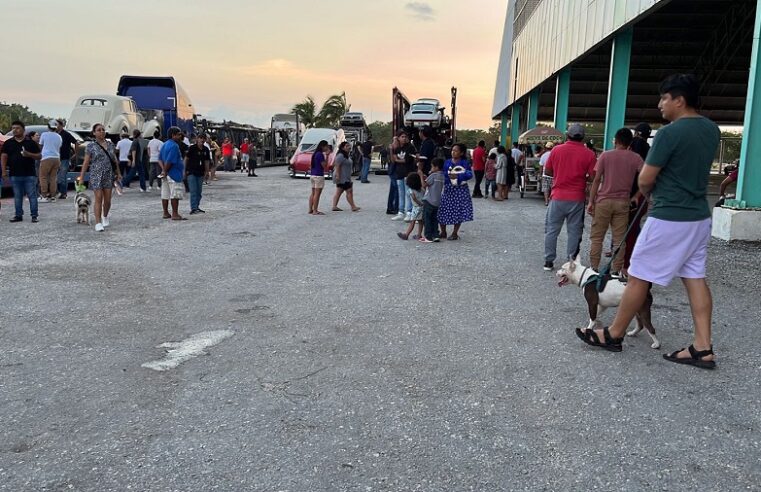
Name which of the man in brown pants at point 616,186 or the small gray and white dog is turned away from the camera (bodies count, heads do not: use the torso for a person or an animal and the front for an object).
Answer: the man in brown pants

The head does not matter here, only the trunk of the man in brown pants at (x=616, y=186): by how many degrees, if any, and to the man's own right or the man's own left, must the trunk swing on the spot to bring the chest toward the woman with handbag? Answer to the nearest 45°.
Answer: approximately 90° to the man's own left

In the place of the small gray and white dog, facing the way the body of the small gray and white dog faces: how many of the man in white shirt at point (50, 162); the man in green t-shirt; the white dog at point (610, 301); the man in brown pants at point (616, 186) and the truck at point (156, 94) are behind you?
2

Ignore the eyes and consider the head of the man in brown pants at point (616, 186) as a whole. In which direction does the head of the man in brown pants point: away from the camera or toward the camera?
away from the camera

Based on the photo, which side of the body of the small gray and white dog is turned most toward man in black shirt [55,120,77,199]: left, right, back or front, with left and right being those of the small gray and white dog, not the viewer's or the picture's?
back

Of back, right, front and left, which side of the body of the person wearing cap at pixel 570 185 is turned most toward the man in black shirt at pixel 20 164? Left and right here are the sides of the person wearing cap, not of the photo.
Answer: left

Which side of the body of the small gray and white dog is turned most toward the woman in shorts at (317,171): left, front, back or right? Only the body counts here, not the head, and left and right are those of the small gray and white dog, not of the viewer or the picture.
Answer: left

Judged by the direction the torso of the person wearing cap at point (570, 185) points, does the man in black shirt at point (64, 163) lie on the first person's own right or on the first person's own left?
on the first person's own left

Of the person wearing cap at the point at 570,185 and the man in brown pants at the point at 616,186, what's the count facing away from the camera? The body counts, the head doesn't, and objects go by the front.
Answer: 2

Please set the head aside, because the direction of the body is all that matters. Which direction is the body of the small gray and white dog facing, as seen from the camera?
toward the camera

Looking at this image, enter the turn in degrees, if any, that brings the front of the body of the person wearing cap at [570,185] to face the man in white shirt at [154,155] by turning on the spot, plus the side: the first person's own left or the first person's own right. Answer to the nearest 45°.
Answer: approximately 45° to the first person's own left

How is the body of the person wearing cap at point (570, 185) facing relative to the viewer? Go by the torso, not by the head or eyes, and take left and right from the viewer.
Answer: facing away from the viewer

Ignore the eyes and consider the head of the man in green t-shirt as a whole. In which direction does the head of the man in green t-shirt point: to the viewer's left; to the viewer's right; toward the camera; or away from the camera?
to the viewer's left

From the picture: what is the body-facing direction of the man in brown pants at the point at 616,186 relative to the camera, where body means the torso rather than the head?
away from the camera
